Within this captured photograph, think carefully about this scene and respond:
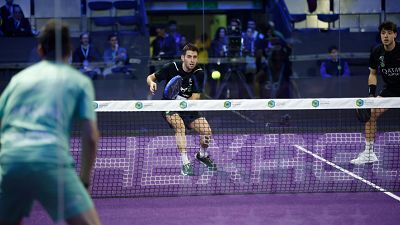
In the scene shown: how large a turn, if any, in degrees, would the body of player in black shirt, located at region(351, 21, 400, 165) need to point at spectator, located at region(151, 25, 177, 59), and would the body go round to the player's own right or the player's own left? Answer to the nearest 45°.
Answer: approximately 135° to the player's own right

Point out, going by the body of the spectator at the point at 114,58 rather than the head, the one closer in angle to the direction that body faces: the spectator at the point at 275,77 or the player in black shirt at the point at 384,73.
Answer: the player in black shirt

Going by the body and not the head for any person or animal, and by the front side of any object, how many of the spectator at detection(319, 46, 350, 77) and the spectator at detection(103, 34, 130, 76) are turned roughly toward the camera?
2

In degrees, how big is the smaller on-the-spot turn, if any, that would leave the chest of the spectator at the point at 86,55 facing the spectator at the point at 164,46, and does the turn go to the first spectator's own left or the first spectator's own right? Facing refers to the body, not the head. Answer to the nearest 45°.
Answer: approximately 90° to the first spectator's own left

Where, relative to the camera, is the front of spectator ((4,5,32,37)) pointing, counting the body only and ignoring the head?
toward the camera

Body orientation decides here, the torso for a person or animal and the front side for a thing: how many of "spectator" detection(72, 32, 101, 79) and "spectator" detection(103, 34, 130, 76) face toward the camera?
2

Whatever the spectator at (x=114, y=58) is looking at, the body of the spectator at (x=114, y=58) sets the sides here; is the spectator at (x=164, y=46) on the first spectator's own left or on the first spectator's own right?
on the first spectator's own left

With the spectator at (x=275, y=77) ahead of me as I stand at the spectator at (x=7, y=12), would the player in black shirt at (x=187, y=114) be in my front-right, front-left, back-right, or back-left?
front-right

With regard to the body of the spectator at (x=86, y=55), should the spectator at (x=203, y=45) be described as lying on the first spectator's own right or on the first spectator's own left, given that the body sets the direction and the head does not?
on the first spectator's own left

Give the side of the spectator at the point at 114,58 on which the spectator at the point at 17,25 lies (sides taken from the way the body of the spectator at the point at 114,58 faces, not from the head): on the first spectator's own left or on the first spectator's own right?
on the first spectator's own right

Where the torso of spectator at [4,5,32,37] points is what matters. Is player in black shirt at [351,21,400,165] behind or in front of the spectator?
in front

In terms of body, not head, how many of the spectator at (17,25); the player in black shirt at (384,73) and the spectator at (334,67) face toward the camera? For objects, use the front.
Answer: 3

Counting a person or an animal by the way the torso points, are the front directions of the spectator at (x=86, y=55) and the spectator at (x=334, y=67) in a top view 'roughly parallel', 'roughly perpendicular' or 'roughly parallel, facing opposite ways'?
roughly parallel

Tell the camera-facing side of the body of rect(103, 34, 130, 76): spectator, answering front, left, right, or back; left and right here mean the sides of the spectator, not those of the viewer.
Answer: front

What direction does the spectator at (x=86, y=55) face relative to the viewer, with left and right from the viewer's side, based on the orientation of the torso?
facing the viewer
